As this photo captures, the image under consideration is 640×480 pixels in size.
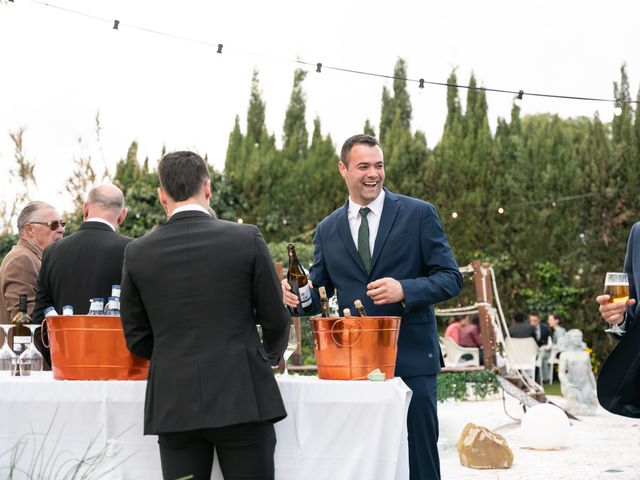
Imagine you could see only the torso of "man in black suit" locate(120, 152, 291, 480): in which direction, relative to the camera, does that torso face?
away from the camera

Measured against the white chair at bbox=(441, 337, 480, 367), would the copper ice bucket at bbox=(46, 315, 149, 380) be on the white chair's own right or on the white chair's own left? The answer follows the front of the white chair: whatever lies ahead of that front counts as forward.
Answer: on the white chair's own right

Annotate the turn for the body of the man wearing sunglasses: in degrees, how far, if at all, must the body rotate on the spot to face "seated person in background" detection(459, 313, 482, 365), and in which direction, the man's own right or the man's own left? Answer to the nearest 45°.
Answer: approximately 45° to the man's own left

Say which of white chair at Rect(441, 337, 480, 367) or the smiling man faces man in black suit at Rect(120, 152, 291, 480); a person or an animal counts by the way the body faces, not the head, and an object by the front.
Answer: the smiling man

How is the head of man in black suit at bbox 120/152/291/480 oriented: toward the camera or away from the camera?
away from the camera

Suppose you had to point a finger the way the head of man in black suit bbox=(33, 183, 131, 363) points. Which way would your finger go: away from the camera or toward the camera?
away from the camera

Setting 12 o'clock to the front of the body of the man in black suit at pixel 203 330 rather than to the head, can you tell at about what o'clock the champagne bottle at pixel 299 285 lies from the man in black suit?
The champagne bottle is roughly at 1 o'clock from the man in black suit.

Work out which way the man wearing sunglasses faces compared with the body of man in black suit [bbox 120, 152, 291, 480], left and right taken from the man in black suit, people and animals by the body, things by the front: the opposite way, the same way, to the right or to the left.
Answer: to the right

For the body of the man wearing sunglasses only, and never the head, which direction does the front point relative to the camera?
to the viewer's right
